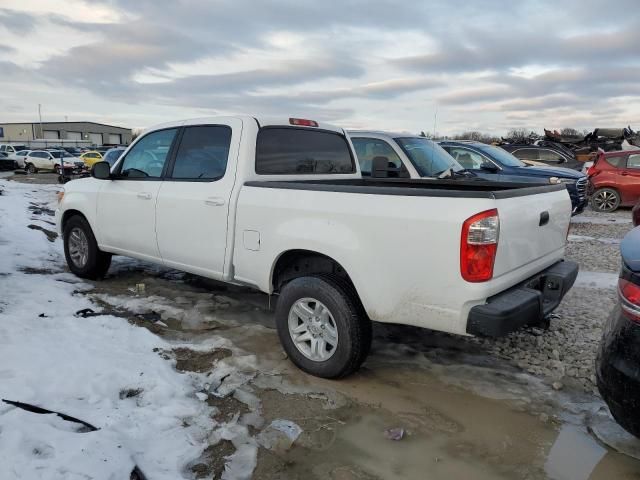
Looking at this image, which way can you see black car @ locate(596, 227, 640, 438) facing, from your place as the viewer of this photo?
facing away from the viewer and to the right of the viewer

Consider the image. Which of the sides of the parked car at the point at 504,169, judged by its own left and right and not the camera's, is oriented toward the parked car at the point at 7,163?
back

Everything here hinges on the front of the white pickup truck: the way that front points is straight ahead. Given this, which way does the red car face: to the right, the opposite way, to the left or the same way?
the opposite way

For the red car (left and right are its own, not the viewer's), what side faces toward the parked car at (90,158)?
back

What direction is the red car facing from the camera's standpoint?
to the viewer's right

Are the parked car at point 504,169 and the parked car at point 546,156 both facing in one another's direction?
no

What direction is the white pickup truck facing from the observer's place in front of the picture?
facing away from the viewer and to the left of the viewer

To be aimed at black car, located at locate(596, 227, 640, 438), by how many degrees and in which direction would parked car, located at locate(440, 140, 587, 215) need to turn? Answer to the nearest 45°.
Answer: approximately 45° to its right

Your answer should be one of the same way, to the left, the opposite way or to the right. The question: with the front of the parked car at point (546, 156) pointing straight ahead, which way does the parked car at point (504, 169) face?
the same way

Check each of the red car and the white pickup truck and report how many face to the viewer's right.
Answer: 1

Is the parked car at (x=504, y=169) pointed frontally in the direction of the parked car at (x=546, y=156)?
no

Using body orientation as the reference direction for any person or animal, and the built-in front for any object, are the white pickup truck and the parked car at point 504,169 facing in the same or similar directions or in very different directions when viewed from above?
very different directions

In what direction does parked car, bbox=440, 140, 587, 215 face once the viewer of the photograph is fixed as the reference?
facing the viewer and to the right of the viewer

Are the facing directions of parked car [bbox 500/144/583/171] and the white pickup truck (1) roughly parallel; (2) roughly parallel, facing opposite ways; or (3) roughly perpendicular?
roughly parallel, facing opposite ways

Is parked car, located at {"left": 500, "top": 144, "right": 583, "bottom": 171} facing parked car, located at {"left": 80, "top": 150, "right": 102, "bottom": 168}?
no

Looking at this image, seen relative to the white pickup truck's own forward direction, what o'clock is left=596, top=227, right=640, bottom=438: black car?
The black car is roughly at 6 o'clock from the white pickup truck.
